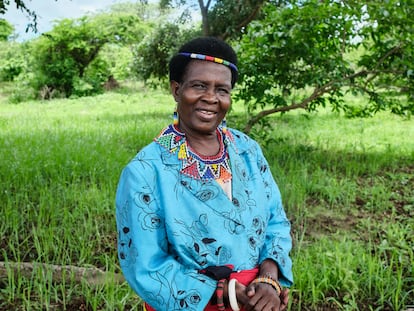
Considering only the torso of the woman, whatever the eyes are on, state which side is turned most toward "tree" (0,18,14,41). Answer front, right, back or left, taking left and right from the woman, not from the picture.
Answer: back

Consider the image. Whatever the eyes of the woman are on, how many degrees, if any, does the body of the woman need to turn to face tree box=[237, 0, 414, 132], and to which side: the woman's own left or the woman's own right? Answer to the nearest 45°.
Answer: approximately 135° to the woman's own left

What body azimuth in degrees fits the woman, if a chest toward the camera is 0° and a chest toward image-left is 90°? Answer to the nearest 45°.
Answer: approximately 315°

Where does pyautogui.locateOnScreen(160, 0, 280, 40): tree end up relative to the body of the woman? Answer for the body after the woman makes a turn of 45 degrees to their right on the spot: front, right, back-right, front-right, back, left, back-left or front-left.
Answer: back

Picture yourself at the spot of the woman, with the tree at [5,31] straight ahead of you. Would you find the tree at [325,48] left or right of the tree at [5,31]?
right
